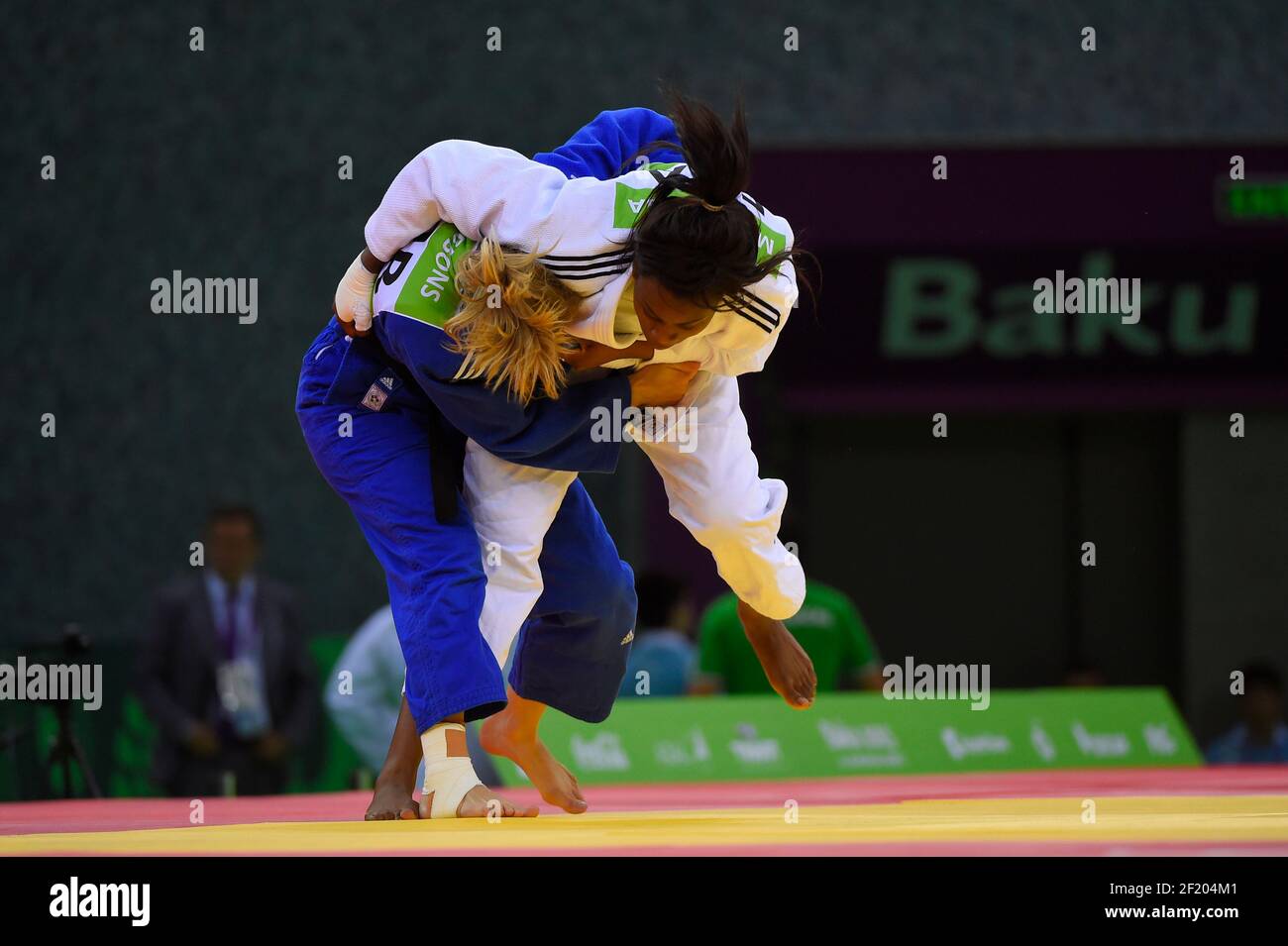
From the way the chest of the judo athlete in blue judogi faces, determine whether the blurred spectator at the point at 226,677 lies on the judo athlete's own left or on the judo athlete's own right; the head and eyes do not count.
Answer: on the judo athlete's own left

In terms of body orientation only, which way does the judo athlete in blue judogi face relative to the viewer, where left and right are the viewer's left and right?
facing to the right of the viewer

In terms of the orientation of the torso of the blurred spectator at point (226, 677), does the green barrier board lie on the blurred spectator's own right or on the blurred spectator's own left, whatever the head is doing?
on the blurred spectator's own left

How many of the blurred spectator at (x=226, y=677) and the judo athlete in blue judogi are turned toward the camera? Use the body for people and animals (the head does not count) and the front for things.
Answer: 1

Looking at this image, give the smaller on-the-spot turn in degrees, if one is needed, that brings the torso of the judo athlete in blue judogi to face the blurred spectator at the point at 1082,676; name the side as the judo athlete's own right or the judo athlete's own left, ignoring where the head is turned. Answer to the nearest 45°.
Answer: approximately 45° to the judo athlete's own left

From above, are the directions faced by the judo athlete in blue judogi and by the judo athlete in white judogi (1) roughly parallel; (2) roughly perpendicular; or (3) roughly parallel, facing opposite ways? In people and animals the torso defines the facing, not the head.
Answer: roughly perpendicular

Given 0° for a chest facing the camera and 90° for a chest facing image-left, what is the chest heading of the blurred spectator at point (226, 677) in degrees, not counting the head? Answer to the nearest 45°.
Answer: approximately 0°

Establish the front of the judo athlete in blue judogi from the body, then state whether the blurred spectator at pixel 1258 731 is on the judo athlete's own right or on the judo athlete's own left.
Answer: on the judo athlete's own left

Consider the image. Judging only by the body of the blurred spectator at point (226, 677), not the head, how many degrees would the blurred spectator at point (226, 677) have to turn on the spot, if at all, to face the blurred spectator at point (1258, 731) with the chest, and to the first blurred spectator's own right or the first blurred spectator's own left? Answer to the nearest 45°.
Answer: approximately 90° to the first blurred spectator's own left
